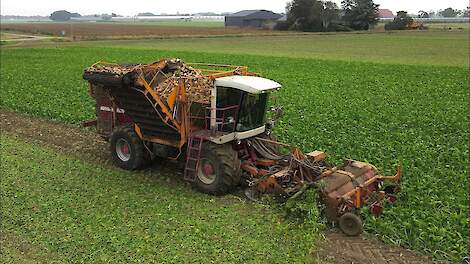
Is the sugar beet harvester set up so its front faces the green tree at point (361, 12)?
no
